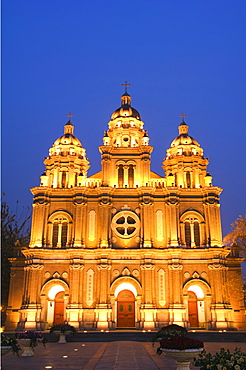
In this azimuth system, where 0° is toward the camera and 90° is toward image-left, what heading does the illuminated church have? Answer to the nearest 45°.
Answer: approximately 0°
